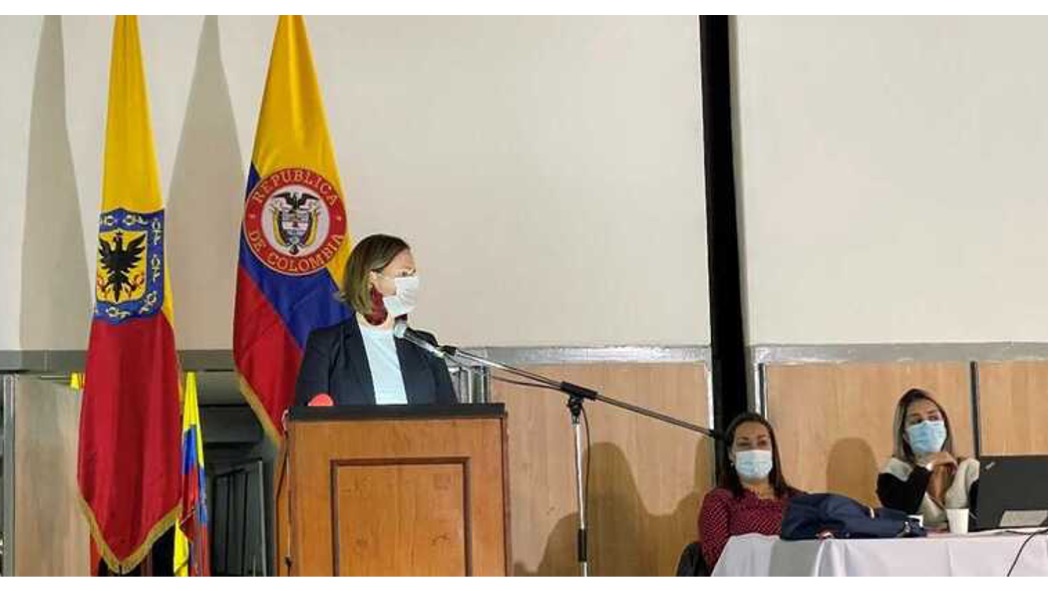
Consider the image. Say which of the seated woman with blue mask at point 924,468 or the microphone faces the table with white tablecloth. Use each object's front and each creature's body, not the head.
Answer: the seated woman with blue mask

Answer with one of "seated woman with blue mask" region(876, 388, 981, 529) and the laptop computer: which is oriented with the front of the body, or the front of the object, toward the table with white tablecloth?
the seated woman with blue mask

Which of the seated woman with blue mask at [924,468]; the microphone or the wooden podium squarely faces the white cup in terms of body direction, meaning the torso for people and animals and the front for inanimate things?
the seated woman with blue mask

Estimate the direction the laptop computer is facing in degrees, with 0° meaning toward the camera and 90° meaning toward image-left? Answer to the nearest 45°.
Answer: approximately 180°

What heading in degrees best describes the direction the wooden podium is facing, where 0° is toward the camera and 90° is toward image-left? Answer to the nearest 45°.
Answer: approximately 0°

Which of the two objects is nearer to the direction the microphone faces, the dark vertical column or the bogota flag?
the bogota flag

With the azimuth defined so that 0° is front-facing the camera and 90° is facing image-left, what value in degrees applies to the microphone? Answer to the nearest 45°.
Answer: approximately 90°

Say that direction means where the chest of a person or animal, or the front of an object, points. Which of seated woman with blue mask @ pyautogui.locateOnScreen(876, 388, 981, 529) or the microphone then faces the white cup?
the seated woman with blue mask
